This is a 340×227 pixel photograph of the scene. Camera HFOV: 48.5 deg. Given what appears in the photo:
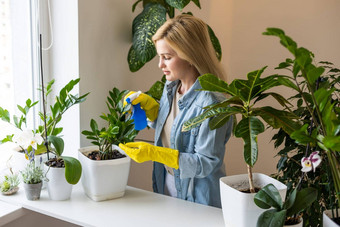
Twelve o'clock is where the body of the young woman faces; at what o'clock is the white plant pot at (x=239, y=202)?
The white plant pot is roughly at 10 o'clock from the young woman.

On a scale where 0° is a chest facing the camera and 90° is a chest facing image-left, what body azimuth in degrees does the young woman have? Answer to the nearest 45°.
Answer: approximately 45°

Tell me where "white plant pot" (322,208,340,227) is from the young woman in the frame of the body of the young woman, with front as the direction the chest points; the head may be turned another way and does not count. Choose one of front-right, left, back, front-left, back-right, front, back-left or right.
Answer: left

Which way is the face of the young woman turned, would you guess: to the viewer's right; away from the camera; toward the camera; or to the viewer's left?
to the viewer's left

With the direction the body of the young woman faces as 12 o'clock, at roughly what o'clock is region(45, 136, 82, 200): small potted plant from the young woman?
The small potted plant is roughly at 1 o'clock from the young woman.

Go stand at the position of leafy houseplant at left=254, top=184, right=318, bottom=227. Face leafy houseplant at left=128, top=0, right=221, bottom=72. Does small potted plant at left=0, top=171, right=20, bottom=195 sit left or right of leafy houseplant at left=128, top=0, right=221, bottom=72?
left

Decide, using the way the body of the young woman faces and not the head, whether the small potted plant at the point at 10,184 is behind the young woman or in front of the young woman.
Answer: in front

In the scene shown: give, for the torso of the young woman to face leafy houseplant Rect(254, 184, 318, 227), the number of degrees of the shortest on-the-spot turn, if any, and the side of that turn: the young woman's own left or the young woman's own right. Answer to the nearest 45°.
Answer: approximately 90° to the young woman's own left

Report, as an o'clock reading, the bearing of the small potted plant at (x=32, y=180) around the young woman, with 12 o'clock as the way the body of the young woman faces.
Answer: The small potted plant is roughly at 1 o'clock from the young woman.

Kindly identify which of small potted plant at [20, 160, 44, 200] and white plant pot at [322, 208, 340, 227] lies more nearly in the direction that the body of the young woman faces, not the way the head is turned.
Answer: the small potted plant
